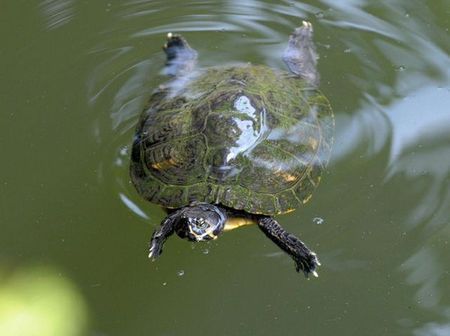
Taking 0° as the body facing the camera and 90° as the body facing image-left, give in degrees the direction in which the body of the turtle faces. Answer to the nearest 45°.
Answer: approximately 0°
